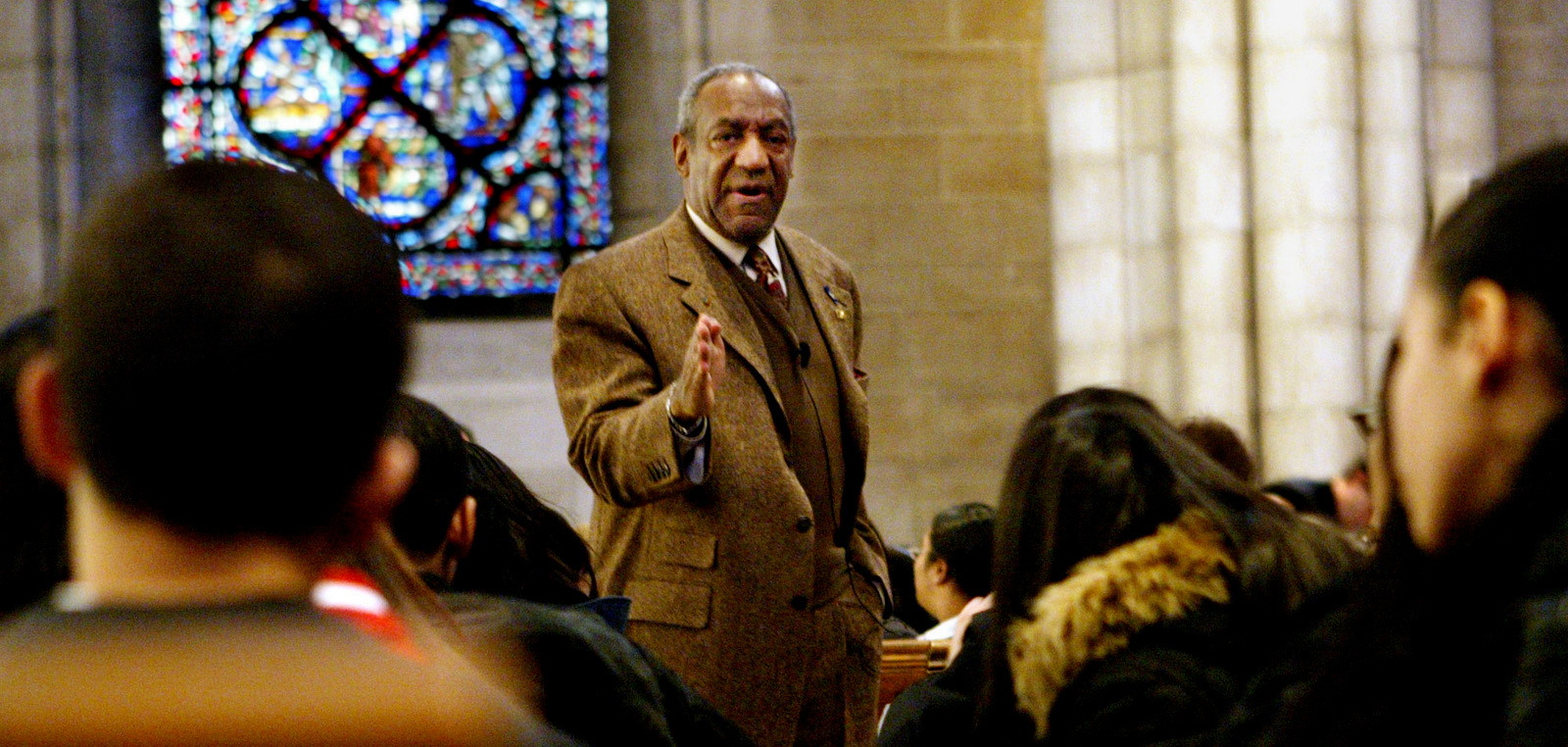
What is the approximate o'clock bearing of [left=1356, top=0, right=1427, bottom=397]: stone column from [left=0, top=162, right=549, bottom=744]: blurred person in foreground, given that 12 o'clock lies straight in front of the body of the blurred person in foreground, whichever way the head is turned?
The stone column is roughly at 1 o'clock from the blurred person in foreground.

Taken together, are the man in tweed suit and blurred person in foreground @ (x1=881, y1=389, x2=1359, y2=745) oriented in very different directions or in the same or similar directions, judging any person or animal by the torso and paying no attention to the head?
very different directions

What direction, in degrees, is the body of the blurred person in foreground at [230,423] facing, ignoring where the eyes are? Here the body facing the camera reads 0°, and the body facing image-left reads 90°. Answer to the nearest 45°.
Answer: approximately 180°

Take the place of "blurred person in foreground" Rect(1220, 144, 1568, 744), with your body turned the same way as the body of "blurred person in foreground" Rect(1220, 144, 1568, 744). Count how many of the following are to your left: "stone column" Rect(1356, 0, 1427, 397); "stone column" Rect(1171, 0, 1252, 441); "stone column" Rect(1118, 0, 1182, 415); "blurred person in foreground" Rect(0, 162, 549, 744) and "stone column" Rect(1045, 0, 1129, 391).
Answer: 1

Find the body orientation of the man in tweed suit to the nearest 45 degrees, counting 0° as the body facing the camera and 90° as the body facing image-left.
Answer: approximately 315°

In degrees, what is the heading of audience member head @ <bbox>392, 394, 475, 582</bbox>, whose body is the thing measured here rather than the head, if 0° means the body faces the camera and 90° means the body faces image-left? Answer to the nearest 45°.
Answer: approximately 180°

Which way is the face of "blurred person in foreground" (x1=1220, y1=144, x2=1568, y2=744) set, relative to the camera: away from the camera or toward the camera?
away from the camera

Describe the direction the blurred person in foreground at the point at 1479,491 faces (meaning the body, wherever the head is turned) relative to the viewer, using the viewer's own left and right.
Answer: facing away from the viewer and to the left of the viewer

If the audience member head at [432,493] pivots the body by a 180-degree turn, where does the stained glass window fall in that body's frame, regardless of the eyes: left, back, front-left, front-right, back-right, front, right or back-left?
back

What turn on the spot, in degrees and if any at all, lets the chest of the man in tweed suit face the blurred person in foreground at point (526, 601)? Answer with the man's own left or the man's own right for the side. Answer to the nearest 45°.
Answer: approximately 45° to the man's own right

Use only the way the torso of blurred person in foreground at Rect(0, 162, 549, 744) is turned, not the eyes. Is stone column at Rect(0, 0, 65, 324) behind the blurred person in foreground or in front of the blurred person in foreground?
in front

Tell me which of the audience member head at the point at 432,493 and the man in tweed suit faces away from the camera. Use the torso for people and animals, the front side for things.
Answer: the audience member head

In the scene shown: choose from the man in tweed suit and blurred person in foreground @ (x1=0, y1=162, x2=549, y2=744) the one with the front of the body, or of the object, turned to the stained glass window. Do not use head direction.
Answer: the blurred person in foreground

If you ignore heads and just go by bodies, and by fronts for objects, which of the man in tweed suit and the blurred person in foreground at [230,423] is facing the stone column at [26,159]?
the blurred person in foreground

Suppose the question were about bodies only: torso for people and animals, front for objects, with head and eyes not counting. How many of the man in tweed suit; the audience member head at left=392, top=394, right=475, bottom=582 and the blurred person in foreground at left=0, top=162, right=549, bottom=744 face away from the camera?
2
